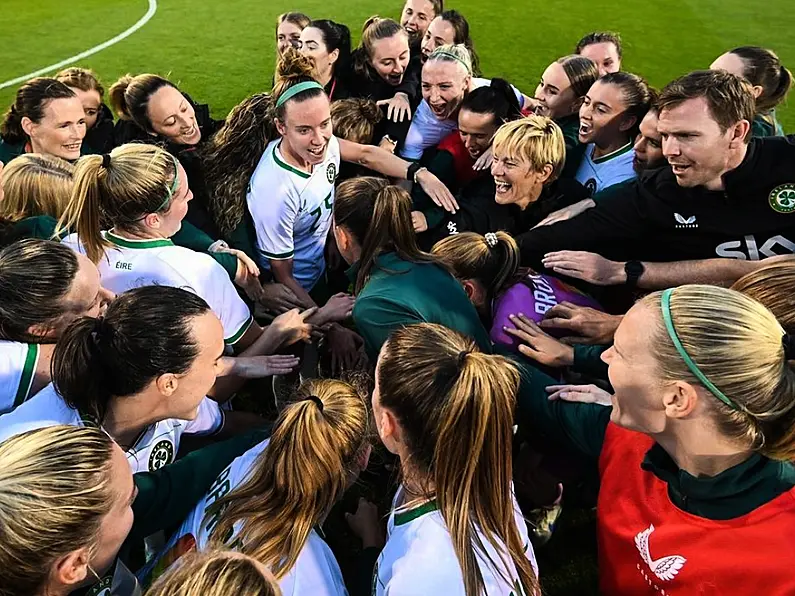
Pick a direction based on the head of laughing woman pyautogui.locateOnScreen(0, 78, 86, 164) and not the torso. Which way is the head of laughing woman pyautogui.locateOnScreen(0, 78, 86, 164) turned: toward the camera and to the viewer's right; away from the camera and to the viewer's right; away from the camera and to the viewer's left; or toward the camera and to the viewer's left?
toward the camera and to the viewer's right

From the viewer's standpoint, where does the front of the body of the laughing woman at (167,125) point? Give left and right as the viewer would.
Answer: facing the viewer and to the right of the viewer

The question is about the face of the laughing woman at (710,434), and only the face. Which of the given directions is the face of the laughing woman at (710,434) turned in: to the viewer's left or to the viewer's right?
to the viewer's left

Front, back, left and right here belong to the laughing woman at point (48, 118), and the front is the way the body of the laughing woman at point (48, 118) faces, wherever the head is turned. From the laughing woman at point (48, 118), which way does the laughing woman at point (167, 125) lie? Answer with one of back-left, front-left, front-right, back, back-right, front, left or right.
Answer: front

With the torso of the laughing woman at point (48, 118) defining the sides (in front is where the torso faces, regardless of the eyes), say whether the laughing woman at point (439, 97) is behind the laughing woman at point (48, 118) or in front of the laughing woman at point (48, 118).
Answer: in front

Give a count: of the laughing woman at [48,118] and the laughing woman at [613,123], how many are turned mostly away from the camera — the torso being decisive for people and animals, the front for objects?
0

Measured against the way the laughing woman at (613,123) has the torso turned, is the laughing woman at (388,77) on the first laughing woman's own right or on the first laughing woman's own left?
on the first laughing woman's own right

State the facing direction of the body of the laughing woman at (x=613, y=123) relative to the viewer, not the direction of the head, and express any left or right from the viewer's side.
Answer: facing the viewer and to the left of the viewer

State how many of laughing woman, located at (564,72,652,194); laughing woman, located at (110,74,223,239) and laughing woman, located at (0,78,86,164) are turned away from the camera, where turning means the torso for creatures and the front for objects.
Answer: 0

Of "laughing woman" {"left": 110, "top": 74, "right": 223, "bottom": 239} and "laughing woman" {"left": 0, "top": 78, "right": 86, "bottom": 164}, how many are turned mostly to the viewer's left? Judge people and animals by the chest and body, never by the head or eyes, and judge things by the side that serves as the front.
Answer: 0

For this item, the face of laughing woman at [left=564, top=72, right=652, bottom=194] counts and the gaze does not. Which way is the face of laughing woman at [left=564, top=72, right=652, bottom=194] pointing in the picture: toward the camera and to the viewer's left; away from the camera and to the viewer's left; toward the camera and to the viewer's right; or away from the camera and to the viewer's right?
toward the camera and to the viewer's left

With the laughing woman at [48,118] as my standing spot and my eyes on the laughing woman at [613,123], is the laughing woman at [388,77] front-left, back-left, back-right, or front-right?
front-left

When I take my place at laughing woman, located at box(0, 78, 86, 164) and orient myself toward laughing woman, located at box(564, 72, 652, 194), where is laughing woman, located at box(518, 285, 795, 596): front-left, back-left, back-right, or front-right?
front-right

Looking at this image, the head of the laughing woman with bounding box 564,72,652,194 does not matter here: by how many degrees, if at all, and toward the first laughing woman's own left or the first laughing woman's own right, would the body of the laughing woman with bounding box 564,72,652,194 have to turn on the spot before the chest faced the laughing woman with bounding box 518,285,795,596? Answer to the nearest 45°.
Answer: approximately 45° to the first laughing woman's own left

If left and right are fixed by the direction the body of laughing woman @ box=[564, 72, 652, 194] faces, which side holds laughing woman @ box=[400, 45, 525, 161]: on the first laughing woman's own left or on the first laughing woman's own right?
on the first laughing woman's own right

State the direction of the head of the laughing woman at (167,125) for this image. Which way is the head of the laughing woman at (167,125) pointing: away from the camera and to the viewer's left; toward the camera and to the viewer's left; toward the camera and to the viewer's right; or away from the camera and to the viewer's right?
toward the camera and to the viewer's right

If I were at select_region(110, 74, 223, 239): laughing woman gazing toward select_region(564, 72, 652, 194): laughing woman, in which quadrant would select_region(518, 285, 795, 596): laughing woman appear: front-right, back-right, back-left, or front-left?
front-right
